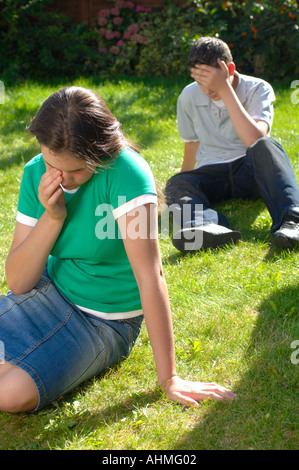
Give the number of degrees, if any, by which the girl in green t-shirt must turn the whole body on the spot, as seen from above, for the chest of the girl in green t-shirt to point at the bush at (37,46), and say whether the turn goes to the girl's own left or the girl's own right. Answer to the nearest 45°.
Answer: approximately 135° to the girl's own right

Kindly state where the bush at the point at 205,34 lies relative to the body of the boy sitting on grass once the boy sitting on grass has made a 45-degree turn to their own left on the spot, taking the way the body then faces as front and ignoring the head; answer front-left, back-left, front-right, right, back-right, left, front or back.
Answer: back-left

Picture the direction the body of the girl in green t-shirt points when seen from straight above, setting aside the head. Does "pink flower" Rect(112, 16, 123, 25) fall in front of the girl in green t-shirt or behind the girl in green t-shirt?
behind

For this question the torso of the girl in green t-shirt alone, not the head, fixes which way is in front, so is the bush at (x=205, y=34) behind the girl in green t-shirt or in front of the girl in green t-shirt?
behind

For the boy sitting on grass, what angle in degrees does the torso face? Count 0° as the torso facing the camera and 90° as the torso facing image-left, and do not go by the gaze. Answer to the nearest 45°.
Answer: approximately 0°

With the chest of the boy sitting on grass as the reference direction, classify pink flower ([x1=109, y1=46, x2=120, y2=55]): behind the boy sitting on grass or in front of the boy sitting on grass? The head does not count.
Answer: behind

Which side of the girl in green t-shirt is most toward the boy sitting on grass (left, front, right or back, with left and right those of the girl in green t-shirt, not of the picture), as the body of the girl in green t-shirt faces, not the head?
back
